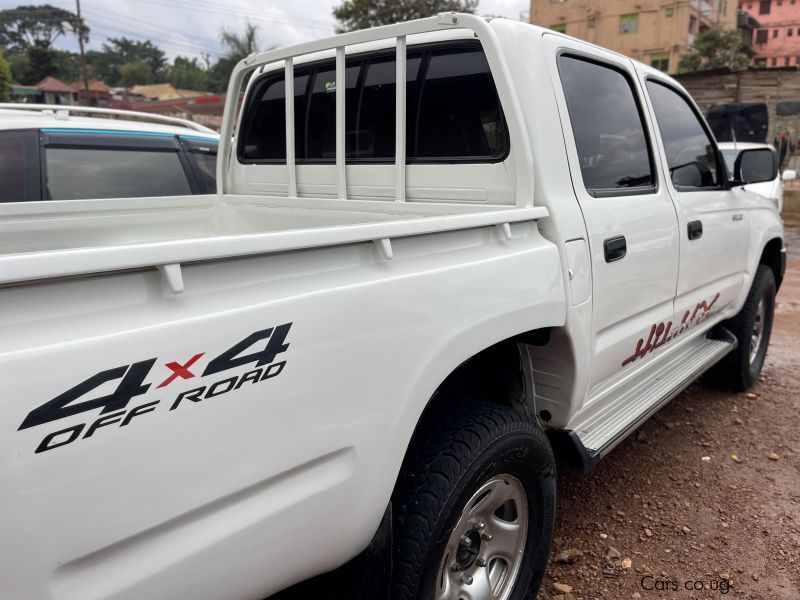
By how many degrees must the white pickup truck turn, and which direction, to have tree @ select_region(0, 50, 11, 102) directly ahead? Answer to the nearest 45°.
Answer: approximately 90° to its left

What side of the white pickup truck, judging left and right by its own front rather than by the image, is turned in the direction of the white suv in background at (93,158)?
left

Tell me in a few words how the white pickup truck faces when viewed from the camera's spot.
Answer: facing away from the viewer and to the right of the viewer

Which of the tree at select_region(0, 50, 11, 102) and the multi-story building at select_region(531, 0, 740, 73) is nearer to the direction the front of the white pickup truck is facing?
the multi-story building

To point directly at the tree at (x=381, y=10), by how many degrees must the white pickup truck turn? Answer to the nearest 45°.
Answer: approximately 45° to its left

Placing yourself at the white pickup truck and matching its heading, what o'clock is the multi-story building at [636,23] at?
The multi-story building is roughly at 11 o'clock from the white pickup truck.
